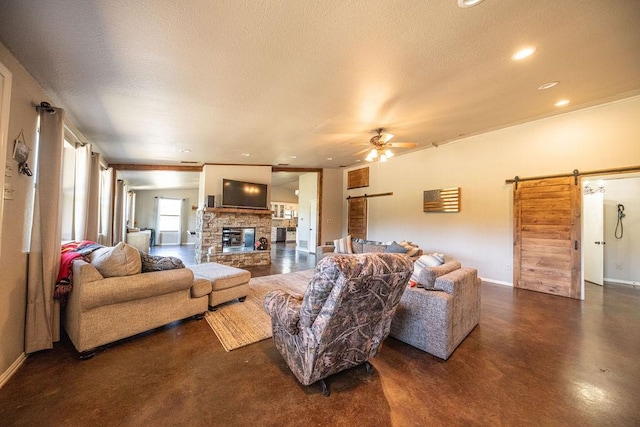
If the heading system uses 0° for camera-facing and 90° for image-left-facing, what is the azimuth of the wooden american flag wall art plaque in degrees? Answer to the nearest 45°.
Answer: approximately 45°

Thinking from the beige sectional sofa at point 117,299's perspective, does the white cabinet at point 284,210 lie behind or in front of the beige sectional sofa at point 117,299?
in front

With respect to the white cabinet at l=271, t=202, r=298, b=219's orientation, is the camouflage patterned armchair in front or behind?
in front

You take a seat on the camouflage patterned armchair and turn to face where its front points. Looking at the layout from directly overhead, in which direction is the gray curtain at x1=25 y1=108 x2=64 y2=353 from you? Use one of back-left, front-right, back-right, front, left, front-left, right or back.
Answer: front-left

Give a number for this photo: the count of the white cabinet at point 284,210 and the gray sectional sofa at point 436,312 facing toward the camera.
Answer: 1

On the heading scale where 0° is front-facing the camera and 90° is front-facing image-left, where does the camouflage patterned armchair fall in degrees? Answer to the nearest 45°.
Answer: approximately 135°

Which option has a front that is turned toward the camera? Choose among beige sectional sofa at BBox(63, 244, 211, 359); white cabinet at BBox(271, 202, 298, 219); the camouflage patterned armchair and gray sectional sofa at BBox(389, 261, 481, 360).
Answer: the white cabinet

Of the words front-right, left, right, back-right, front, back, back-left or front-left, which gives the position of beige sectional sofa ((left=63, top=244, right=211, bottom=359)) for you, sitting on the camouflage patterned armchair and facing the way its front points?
front-left

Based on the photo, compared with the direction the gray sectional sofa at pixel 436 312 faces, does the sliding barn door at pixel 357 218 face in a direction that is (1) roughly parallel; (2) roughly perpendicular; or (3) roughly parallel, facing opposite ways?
roughly perpendicular

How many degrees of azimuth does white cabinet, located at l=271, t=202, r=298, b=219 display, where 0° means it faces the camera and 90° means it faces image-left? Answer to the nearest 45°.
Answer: approximately 0°

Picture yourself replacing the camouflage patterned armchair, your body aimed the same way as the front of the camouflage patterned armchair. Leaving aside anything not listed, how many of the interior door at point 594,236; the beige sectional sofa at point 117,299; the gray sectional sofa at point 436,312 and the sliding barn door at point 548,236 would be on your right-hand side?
3

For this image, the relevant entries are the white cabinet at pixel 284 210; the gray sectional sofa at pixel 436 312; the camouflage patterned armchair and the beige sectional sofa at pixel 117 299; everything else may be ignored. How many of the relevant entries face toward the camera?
1

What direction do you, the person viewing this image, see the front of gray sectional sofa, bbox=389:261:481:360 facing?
facing away from the viewer and to the left of the viewer

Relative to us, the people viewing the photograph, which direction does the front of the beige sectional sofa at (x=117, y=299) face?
facing away from the viewer and to the right of the viewer

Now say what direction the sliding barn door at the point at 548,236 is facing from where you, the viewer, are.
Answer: facing the viewer and to the left of the viewer

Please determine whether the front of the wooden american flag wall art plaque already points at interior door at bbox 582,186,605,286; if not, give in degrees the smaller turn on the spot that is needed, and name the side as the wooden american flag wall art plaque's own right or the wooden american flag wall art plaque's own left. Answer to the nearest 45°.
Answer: approximately 135° to the wooden american flag wall art plaque's own left

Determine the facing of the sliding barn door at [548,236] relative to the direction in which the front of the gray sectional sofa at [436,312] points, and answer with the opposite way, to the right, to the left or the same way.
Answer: to the left
